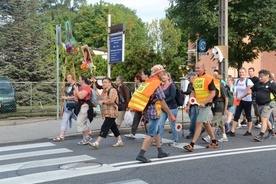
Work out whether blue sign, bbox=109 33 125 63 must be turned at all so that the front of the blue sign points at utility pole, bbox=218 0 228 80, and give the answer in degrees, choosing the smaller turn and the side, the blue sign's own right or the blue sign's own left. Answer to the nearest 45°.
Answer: approximately 135° to the blue sign's own left

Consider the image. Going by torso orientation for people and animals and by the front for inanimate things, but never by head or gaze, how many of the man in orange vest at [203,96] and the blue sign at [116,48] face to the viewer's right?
0

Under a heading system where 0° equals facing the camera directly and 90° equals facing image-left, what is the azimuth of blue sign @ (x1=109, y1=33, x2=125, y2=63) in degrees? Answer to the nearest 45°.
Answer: approximately 45°

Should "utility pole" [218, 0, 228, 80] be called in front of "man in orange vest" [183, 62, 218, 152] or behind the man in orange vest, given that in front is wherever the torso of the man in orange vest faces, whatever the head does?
behind

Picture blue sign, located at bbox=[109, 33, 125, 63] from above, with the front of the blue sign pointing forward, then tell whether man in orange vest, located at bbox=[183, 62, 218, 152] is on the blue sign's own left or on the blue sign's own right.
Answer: on the blue sign's own left

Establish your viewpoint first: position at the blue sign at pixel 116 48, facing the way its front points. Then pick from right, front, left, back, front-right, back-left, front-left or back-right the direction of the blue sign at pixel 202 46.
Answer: back-left

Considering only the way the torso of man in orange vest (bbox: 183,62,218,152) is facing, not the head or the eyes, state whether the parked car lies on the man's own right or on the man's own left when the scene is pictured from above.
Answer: on the man's own right

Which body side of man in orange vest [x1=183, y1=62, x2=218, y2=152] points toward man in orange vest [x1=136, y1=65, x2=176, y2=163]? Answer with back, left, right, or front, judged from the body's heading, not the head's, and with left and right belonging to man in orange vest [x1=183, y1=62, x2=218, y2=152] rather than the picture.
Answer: front

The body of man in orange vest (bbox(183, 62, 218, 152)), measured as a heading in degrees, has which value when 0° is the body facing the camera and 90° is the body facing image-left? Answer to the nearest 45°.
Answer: approximately 45°
